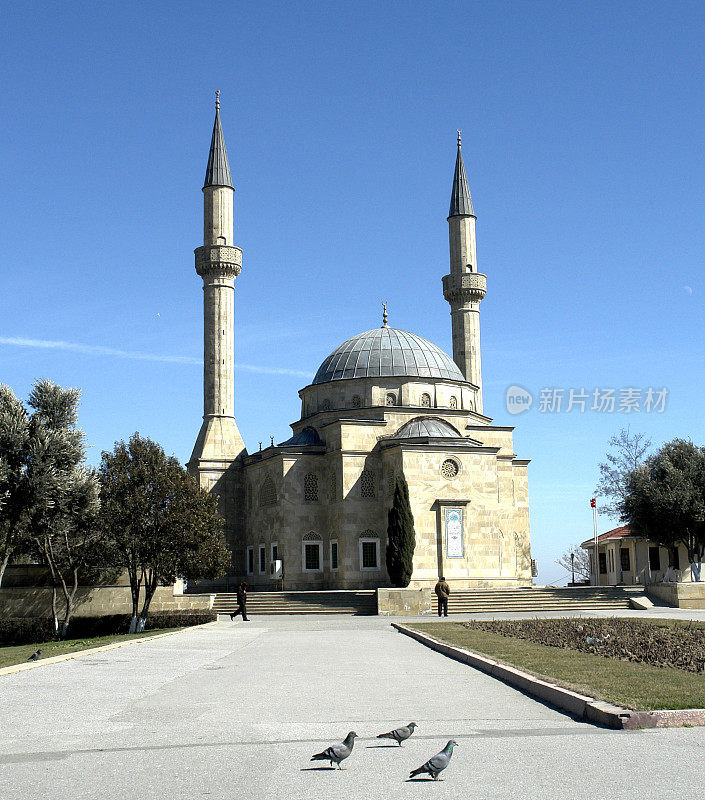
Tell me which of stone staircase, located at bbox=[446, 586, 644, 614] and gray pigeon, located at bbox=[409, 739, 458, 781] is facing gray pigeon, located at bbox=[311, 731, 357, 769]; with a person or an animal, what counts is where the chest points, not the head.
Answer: the stone staircase

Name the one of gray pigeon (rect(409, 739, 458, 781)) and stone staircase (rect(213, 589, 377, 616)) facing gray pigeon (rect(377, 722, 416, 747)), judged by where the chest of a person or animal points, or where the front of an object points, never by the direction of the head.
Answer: the stone staircase

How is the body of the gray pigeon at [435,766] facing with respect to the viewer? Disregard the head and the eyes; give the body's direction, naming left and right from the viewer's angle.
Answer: facing to the right of the viewer

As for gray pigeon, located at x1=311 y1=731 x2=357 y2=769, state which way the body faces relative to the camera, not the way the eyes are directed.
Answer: to the viewer's right

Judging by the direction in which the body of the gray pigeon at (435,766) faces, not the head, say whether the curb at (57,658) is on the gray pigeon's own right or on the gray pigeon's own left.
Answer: on the gray pigeon's own left

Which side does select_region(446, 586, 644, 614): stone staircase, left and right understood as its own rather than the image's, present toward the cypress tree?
right
